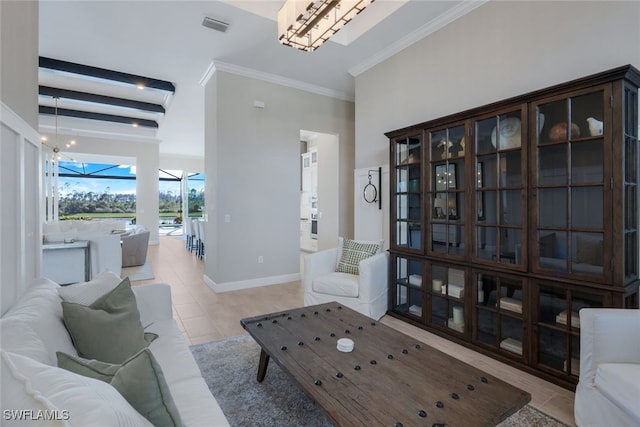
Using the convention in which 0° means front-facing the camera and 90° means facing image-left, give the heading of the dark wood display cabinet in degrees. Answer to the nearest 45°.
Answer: approximately 45°

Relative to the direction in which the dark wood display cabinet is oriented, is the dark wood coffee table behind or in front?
in front

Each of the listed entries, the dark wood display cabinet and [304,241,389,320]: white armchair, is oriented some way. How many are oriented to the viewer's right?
0

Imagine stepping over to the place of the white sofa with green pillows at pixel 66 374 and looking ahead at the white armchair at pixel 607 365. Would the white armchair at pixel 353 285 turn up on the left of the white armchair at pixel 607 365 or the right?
left

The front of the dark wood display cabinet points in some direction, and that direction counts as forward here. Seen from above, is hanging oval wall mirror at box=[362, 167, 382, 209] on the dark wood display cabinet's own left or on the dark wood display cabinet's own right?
on the dark wood display cabinet's own right

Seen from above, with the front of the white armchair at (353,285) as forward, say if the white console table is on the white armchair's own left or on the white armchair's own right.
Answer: on the white armchair's own right

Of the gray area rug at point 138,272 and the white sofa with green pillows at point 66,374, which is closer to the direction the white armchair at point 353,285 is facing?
the white sofa with green pillows

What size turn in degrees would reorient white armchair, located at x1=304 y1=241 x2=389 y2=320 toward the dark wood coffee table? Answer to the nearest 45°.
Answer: approximately 45° to its left

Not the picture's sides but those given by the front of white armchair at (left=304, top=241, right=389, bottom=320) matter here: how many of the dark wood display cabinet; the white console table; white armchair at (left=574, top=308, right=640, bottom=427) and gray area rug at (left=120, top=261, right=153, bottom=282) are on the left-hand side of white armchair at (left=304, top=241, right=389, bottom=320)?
2

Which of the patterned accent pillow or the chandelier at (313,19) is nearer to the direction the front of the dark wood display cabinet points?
the chandelier
